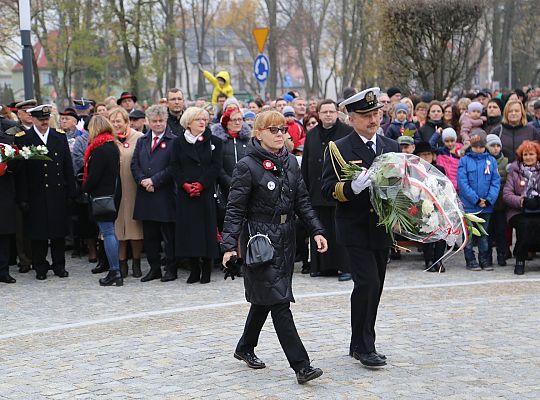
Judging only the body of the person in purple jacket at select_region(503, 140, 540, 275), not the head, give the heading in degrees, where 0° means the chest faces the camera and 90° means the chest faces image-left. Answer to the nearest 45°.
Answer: approximately 0°

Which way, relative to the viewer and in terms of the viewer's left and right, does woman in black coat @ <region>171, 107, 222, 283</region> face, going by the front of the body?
facing the viewer

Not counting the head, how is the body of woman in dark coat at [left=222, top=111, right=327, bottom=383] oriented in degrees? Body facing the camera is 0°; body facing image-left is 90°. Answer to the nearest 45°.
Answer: approximately 315°

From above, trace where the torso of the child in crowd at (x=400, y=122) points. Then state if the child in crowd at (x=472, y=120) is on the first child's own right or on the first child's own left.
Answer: on the first child's own left

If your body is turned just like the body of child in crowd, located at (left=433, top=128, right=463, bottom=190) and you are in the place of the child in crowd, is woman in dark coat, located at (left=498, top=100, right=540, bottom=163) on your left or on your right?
on your left

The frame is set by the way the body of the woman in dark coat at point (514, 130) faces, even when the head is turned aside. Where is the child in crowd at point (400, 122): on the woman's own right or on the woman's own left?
on the woman's own right

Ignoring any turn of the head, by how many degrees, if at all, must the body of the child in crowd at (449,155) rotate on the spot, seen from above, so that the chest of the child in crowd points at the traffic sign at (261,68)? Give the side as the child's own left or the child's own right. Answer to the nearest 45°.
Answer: approximately 135° to the child's own right

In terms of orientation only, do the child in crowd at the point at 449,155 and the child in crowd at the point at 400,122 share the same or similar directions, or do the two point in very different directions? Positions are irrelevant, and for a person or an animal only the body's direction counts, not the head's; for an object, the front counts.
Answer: same or similar directions

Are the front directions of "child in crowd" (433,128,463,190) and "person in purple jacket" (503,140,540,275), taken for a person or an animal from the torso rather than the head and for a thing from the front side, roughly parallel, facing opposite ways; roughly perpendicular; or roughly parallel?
roughly parallel

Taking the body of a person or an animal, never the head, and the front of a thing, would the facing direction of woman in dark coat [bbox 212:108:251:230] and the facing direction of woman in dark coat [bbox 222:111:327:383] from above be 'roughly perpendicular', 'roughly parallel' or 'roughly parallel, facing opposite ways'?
roughly parallel

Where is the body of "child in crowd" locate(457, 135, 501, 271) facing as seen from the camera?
toward the camera

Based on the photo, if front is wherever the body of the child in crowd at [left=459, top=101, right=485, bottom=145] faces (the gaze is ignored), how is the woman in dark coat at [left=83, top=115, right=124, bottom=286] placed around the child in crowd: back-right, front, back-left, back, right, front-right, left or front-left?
front-right

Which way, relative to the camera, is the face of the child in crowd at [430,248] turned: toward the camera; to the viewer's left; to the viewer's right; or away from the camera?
toward the camera

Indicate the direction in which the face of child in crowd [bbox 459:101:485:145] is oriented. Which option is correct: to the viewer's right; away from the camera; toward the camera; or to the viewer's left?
toward the camera

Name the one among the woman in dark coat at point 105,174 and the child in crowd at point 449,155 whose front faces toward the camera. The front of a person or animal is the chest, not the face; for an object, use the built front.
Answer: the child in crowd
